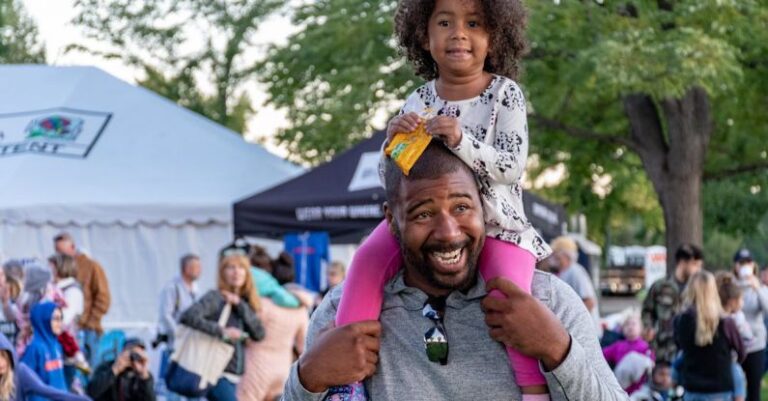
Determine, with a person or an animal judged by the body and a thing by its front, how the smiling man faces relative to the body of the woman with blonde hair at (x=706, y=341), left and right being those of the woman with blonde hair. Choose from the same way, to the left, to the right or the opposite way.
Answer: the opposite way

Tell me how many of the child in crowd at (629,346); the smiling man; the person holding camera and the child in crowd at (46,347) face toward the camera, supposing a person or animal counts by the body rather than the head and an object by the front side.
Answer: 3

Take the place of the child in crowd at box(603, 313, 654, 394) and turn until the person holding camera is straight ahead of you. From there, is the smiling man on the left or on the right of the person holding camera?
left

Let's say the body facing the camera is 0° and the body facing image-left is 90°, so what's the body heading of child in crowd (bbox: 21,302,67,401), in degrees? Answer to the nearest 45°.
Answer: approximately 270°

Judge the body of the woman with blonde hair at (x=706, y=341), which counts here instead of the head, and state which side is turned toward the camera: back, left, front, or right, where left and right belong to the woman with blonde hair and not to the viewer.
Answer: back

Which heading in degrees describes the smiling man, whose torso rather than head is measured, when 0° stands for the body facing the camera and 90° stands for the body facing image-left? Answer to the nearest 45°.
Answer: approximately 0°
